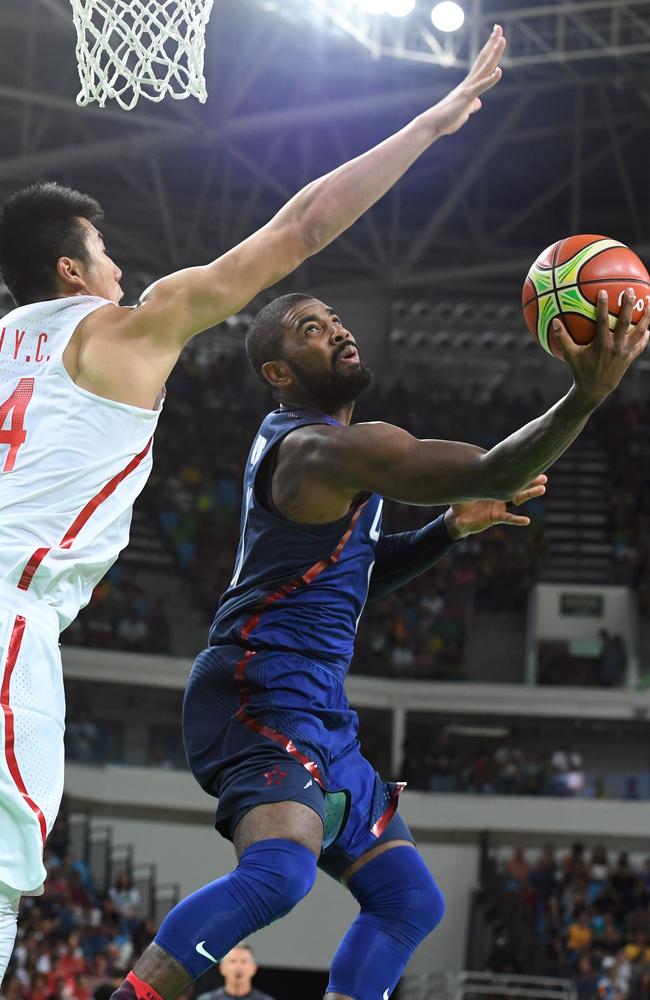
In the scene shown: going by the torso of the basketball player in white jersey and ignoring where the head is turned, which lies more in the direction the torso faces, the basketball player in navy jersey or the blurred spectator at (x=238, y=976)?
the basketball player in navy jersey

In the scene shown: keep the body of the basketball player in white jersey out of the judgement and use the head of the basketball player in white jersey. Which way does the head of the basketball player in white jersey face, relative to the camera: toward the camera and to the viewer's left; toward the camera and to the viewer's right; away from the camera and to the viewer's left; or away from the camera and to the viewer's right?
away from the camera and to the viewer's right

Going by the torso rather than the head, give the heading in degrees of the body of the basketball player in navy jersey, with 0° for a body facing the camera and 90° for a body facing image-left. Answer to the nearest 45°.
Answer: approximately 270°

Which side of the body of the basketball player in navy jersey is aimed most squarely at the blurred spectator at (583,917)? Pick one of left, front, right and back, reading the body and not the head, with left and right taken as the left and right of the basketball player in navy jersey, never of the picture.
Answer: left

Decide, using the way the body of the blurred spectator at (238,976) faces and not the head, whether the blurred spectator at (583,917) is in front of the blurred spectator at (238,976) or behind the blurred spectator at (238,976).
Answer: behind

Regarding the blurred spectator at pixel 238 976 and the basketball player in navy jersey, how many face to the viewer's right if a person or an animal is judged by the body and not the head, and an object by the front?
1

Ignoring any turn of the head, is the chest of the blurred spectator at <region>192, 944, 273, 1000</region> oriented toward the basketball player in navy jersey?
yes

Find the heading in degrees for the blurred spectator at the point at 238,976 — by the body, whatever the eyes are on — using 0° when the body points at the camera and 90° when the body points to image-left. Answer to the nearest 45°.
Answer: approximately 0°

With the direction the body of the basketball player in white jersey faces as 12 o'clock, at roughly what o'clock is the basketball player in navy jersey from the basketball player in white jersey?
The basketball player in navy jersey is roughly at 12 o'clock from the basketball player in white jersey.

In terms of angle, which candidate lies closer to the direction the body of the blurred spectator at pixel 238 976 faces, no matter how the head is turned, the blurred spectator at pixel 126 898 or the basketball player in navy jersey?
the basketball player in navy jersey
